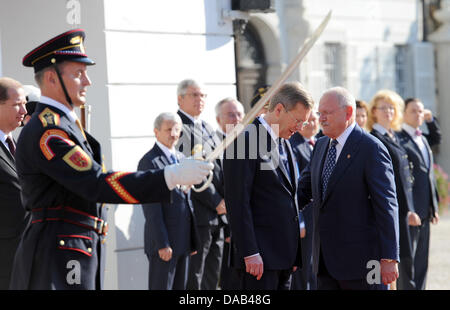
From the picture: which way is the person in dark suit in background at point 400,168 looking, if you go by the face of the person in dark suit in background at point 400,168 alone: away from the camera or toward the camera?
toward the camera

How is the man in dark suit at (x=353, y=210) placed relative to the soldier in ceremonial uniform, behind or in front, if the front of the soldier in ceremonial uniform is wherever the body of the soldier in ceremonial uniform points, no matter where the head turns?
in front

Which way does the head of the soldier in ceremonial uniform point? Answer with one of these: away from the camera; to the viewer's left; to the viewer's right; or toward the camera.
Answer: to the viewer's right

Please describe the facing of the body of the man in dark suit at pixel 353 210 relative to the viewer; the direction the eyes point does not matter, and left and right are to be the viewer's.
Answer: facing the viewer and to the left of the viewer

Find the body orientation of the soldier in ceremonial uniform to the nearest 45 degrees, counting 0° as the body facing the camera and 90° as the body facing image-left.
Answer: approximately 270°

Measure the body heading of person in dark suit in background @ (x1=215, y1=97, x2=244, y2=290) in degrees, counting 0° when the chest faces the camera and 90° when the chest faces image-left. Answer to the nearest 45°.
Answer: approximately 315°

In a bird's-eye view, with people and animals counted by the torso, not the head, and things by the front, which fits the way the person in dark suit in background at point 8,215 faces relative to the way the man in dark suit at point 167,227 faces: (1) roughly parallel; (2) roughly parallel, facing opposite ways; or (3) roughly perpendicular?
roughly parallel

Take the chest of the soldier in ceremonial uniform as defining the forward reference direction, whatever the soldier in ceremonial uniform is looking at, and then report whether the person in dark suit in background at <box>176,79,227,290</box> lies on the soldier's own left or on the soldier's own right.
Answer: on the soldier's own left

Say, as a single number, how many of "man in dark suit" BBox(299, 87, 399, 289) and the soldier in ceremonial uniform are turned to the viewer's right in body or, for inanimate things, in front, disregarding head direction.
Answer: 1

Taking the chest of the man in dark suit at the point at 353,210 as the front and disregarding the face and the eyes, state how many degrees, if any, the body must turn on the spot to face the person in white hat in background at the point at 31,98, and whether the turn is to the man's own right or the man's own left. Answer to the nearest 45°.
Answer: approximately 45° to the man's own right

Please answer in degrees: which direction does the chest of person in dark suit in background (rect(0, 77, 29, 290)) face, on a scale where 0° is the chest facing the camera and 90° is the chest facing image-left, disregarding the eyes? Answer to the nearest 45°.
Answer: approximately 315°

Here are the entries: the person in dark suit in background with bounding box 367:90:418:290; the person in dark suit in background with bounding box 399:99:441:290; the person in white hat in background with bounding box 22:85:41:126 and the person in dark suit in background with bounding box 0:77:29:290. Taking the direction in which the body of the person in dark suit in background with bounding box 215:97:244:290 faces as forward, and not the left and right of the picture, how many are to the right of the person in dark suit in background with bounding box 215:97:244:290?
2

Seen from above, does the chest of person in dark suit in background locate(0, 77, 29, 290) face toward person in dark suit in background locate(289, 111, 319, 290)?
no

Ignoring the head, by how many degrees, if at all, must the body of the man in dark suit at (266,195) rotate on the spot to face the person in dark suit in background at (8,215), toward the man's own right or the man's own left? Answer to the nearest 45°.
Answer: approximately 135° to the man's own right

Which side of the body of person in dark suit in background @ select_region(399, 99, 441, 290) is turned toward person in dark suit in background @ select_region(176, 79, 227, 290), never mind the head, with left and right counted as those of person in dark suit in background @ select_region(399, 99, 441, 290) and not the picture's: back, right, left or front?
right

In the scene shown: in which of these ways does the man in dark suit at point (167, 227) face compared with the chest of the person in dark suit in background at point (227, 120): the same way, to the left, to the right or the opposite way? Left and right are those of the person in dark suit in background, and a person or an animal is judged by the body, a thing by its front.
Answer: the same way

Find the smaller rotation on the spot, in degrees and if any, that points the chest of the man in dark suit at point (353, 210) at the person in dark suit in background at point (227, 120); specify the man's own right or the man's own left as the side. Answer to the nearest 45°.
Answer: approximately 90° to the man's own right

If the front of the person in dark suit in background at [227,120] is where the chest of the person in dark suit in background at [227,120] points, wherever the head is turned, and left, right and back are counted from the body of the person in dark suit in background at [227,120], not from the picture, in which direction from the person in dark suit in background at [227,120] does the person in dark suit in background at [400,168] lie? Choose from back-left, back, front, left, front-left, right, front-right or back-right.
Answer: front-left

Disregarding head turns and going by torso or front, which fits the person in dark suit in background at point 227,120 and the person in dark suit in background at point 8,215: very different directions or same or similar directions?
same or similar directions
